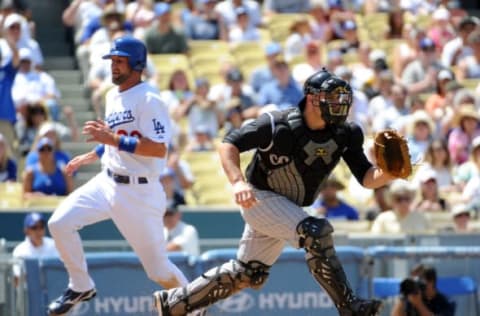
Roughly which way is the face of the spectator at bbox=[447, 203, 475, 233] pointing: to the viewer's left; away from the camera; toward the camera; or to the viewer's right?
toward the camera

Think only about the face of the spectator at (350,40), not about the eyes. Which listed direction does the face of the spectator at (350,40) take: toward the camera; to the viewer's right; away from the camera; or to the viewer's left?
toward the camera

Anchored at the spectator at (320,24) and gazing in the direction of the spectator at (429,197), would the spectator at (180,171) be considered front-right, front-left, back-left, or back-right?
front-right

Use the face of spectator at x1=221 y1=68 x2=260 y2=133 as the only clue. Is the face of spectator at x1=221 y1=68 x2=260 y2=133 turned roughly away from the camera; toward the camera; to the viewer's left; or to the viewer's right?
toward the camera

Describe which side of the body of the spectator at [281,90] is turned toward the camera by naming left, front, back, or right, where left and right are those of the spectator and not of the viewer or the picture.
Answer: front

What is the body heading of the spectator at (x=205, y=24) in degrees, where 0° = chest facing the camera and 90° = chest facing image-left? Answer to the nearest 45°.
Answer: approximately 0°

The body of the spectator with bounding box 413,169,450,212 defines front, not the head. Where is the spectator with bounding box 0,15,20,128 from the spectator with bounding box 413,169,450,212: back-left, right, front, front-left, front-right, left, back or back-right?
right

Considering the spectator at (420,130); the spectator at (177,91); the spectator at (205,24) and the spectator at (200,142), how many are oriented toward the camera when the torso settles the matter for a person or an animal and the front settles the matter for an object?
4

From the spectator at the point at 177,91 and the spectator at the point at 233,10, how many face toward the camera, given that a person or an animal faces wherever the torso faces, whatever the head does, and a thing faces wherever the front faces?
2

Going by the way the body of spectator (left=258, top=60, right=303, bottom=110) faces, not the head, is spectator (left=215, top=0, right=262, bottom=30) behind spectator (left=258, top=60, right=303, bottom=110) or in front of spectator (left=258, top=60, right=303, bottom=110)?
behind

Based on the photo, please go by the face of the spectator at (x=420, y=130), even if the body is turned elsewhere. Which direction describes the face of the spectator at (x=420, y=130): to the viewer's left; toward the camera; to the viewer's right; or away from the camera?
toward the camera

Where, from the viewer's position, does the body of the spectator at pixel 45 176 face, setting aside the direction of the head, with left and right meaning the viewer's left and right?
facing the viewer

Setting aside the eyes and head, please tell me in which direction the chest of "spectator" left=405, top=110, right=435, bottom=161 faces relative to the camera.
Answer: toward the camera

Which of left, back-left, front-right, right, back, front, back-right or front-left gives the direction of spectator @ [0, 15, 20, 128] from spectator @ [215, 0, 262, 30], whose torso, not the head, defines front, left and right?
front-right

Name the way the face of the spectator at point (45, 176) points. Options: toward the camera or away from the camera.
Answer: toward the camera

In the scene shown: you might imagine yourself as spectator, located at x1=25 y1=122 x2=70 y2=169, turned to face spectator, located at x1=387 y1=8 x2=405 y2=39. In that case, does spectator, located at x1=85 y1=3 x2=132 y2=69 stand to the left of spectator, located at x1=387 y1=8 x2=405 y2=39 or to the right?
left
